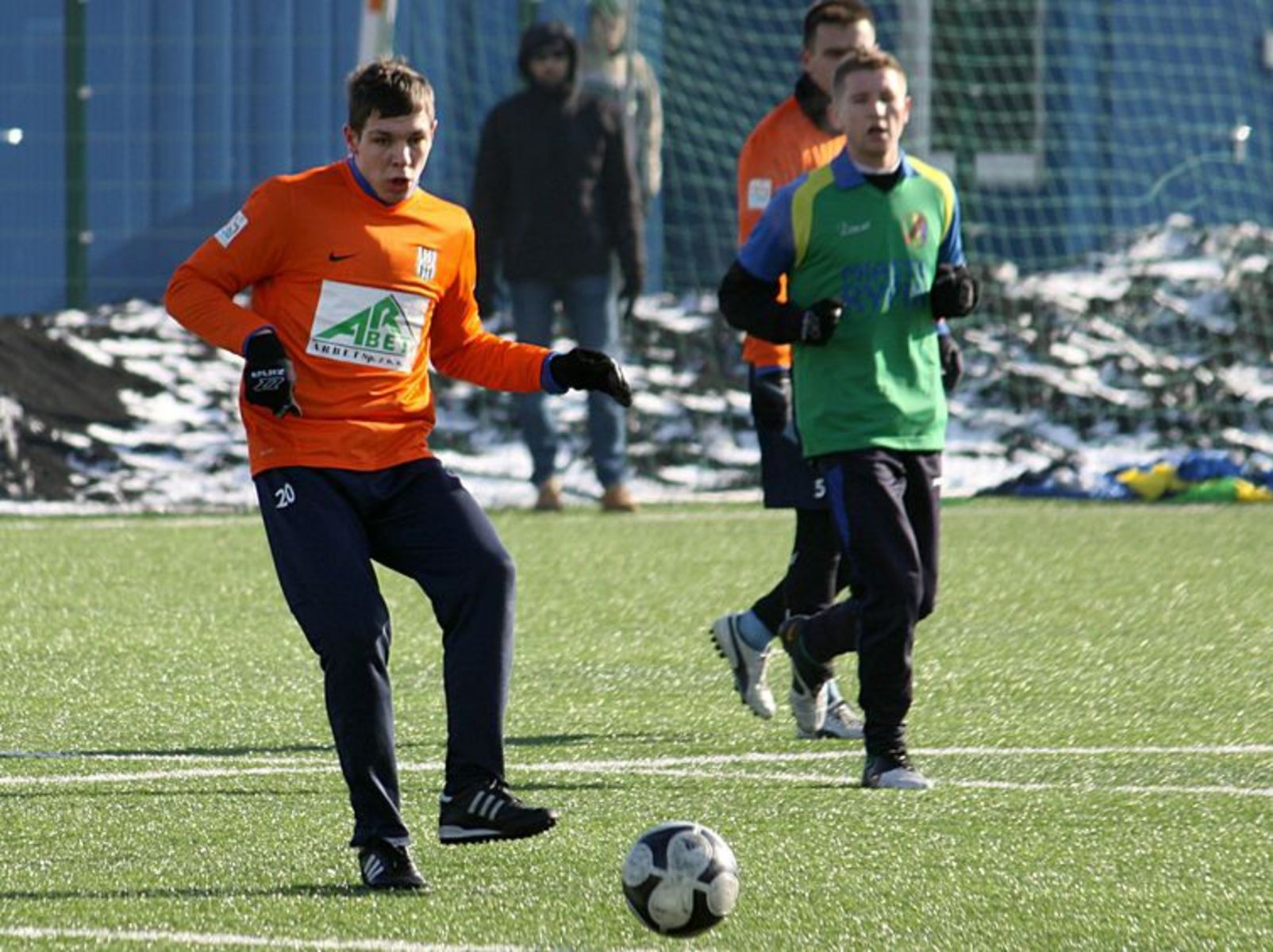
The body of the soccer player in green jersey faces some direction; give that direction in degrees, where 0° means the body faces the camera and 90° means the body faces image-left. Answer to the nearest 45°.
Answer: approximately 315°

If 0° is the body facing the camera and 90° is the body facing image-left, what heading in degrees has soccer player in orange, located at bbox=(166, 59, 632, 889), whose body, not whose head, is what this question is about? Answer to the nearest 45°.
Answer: approximately 315°

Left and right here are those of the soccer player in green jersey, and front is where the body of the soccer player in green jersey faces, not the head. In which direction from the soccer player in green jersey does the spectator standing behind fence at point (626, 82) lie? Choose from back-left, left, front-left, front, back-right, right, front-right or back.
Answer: back-left

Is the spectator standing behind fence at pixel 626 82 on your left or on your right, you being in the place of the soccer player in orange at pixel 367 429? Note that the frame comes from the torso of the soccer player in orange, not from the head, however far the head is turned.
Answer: on your left

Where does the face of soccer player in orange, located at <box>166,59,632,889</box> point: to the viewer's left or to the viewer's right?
to the viewer's right

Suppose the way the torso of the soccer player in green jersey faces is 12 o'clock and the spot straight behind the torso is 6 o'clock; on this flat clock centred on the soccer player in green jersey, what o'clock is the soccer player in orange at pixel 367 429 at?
The soccer player in orange is roughly at 3 o'clock from the soccer player in green jersey.

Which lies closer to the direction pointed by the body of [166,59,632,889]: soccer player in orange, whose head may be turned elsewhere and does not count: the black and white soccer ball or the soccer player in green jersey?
the black and white soccer ball

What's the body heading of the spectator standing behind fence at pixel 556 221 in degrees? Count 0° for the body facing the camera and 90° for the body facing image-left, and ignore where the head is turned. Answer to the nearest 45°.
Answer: approximately 0°

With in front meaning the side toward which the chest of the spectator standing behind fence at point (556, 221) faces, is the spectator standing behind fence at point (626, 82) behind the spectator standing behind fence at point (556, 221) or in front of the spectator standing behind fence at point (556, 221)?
behind

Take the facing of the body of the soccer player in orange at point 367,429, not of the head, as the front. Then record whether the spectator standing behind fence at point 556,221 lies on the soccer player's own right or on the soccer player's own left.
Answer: on the soccer player's own left

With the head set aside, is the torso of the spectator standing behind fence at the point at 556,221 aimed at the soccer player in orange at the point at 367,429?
yes
